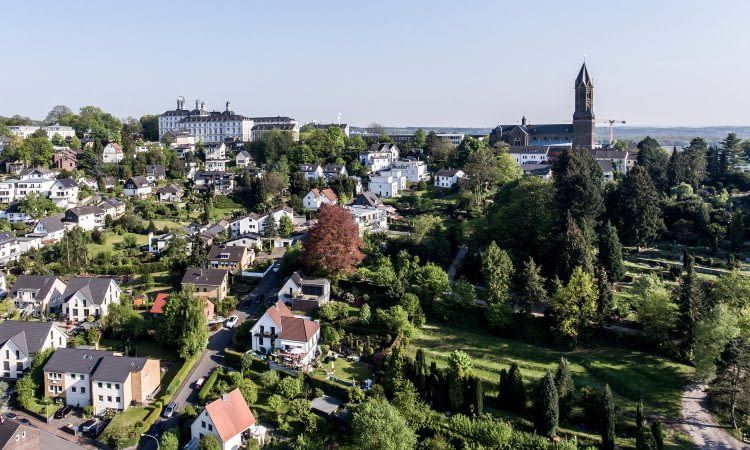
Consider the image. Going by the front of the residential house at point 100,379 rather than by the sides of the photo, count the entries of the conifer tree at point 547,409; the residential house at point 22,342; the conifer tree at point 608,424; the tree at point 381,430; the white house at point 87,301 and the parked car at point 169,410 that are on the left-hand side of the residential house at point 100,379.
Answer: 4

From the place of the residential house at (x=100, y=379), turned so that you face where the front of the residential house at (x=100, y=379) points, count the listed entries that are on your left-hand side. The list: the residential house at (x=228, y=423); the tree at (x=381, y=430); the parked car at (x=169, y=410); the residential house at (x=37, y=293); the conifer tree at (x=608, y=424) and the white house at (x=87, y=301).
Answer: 4

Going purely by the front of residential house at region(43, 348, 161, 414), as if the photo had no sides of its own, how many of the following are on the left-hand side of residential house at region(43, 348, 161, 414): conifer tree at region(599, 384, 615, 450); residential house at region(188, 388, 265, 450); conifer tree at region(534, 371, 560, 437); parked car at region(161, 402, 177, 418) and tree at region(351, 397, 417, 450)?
5

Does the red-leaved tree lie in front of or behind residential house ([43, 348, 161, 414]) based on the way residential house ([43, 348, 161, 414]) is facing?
behind

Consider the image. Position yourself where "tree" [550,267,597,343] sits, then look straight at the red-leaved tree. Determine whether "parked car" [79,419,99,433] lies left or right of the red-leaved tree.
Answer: left

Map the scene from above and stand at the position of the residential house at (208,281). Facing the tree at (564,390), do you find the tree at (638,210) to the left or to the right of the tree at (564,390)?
left

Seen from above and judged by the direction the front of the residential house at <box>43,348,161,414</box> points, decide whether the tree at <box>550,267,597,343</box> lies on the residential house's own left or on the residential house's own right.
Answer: on the residential house's own left

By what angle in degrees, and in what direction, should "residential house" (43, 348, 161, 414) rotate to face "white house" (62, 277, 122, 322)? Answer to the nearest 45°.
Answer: approximately 135° to its right

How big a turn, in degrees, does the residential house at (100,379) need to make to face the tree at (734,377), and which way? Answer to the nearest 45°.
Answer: approximately 90° to its left

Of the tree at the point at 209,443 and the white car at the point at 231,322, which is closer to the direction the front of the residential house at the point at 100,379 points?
the tree

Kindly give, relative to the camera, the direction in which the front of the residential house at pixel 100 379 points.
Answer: facing the viewer and to the left of the viewer

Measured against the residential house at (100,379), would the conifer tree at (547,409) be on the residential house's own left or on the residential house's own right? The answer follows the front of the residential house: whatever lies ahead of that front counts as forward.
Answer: on the residential house's own left

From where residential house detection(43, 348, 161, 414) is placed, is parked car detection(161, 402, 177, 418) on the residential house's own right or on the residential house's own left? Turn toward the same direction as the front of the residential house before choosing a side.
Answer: on the residential house's own left

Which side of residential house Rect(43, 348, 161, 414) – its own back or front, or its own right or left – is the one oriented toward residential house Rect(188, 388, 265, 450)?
left

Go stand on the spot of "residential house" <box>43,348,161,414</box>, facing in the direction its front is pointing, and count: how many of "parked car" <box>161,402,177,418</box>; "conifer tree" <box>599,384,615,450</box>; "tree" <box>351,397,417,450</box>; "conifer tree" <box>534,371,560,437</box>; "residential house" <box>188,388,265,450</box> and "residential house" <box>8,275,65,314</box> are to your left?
5

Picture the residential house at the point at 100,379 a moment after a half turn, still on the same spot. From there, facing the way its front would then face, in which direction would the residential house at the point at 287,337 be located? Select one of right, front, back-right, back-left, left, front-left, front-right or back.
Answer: front-right

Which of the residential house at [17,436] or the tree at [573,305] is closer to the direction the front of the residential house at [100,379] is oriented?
the residential house

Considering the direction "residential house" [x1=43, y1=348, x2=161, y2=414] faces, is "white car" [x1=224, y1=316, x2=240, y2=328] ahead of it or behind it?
behind
